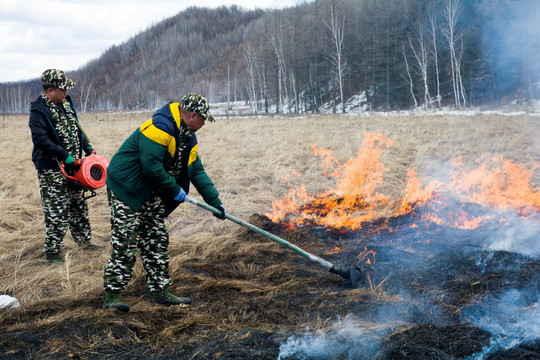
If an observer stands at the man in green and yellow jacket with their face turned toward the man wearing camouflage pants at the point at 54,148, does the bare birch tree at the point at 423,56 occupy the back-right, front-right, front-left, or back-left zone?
front-right

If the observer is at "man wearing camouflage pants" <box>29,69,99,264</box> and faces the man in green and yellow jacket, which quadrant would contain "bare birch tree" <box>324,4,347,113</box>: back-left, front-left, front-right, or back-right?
back-left

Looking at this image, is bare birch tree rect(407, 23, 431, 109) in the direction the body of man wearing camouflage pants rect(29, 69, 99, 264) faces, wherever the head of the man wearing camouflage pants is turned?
no

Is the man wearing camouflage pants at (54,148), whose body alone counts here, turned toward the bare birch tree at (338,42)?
no

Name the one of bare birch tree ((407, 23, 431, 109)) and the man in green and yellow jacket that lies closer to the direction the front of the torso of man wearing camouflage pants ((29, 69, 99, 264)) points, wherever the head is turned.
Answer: the man in green and yellow jacket

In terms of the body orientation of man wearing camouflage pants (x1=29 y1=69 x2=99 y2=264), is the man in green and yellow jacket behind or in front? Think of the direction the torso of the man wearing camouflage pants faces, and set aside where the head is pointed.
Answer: in front

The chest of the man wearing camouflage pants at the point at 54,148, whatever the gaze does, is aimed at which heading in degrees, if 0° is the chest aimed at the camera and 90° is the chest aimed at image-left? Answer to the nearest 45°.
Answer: approximately 315°

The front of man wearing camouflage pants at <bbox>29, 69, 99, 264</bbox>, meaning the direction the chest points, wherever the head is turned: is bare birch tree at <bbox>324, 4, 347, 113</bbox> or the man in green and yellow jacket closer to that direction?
the man in green and yellow jacket

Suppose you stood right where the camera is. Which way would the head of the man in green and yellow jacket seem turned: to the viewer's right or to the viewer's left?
to the viewer's right
